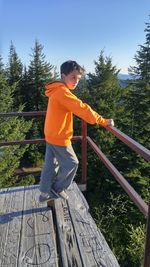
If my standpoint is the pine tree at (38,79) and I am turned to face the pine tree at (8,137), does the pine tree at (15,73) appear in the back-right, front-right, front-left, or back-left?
front-right

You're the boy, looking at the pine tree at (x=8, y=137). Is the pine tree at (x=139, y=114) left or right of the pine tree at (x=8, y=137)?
right

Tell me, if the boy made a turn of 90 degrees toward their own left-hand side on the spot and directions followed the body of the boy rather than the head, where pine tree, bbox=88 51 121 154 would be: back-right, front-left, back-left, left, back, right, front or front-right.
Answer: front

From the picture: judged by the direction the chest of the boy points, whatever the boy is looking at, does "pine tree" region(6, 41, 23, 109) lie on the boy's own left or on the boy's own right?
on the boy's own left

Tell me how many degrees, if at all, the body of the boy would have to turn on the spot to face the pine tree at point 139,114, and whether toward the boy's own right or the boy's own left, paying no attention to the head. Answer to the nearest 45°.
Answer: approximately 90° to the boy's own left

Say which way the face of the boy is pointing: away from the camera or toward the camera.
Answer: toward the camera

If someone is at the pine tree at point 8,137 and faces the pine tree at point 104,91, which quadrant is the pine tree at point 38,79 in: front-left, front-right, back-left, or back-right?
front-left

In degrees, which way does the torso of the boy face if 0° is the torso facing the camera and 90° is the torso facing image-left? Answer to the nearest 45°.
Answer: approximately 270°
